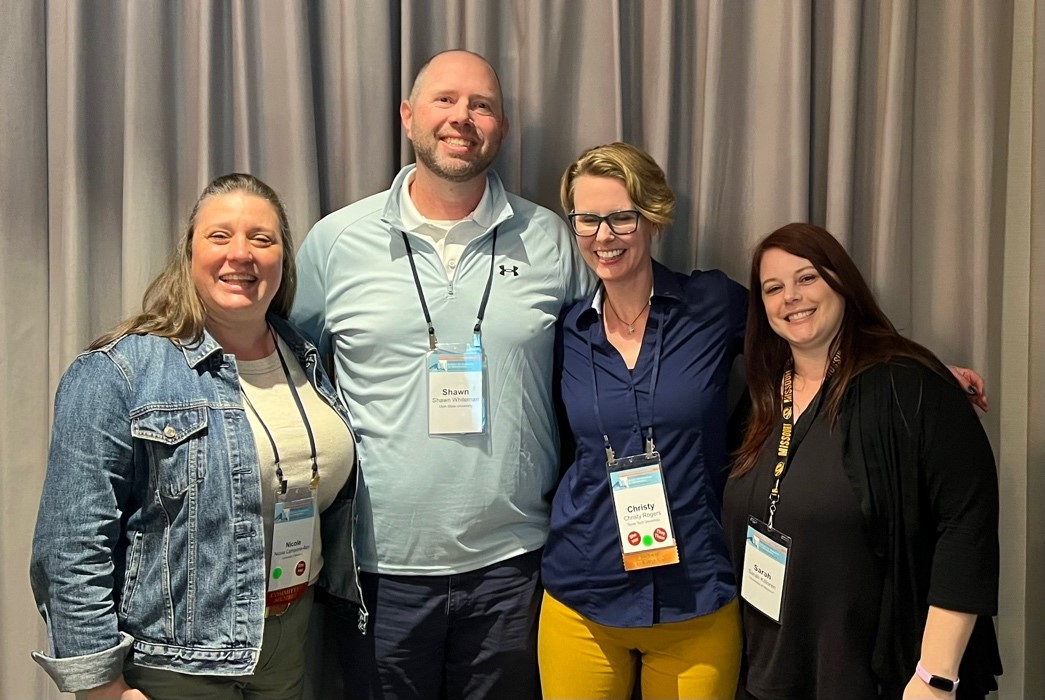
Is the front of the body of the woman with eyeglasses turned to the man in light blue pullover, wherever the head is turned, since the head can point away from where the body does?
no

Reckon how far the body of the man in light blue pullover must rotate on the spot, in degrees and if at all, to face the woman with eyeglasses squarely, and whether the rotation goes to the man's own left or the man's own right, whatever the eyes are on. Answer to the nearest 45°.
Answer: approximately 90° to the man's own left

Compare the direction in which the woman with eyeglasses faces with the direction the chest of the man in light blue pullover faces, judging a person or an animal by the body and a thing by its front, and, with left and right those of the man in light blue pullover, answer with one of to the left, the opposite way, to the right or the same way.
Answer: the same way

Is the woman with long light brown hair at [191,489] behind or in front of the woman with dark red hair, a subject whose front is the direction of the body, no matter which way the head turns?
in front

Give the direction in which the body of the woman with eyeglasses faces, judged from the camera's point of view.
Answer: toward the camera

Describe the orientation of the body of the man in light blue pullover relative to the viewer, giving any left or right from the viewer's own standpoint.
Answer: facing the viewer

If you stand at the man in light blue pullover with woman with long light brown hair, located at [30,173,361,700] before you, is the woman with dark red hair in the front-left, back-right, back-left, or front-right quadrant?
back-left

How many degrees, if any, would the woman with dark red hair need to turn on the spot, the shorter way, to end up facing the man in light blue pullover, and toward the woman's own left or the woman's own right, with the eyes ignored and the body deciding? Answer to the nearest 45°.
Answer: approximately 45° to the woman's own right

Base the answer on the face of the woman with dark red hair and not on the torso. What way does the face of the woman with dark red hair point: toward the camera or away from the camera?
toward the camera

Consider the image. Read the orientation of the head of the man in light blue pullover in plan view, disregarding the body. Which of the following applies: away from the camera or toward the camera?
toward the camera

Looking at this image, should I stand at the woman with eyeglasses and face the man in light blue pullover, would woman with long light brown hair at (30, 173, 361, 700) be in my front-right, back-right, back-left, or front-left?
front-left

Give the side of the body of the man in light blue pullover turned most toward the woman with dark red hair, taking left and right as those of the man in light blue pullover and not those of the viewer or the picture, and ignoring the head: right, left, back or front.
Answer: left

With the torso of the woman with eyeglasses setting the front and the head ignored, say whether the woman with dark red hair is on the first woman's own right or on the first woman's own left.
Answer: on the first woman's own left

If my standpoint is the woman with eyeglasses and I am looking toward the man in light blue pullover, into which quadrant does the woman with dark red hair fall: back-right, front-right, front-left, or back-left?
back-left

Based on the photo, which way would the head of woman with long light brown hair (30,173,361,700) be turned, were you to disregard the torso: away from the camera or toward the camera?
toward the camera
